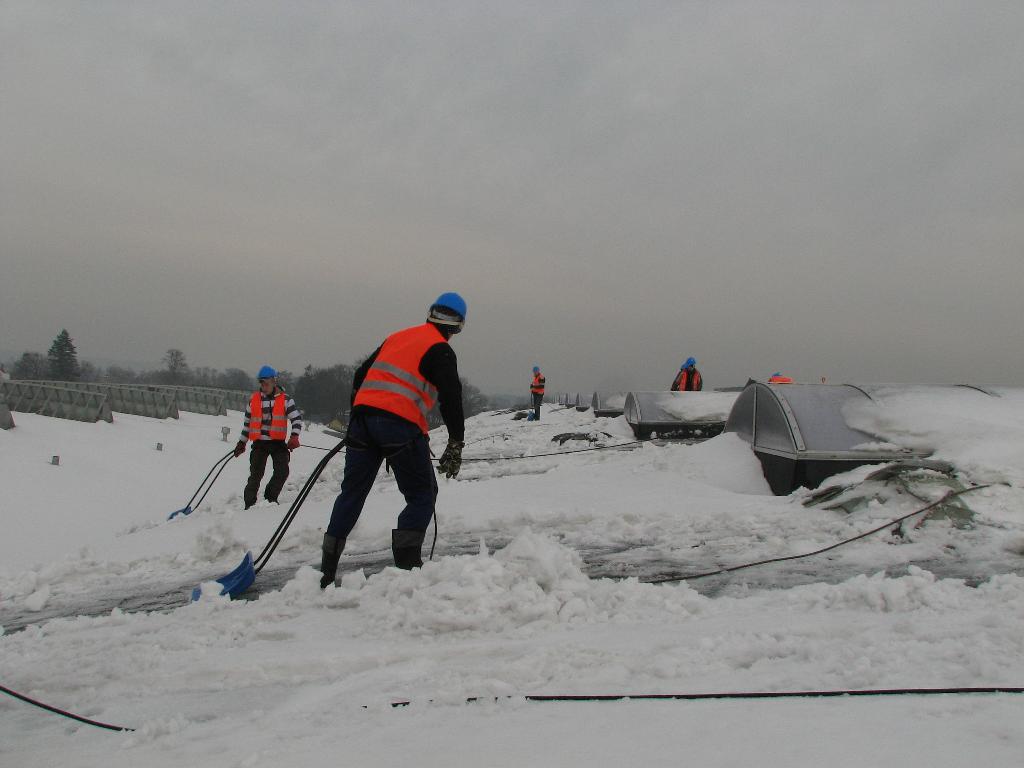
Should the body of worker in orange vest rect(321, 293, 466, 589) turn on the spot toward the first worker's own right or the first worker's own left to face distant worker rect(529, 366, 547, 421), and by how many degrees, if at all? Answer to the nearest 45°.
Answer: approximately 45° to the first worker's own left

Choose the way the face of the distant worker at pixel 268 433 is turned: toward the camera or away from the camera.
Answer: toward the camera

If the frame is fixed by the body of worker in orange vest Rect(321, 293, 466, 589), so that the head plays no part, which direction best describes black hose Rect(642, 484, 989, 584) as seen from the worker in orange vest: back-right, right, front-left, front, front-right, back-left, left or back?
front-right

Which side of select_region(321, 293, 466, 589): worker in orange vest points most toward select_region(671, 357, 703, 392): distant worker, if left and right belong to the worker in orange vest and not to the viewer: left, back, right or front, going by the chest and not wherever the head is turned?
front

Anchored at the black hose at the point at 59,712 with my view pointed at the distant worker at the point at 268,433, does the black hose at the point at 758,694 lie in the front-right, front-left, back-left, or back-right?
back-right

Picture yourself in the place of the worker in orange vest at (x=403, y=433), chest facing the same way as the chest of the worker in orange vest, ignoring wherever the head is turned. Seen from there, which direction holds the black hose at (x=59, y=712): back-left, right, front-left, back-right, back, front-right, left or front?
back

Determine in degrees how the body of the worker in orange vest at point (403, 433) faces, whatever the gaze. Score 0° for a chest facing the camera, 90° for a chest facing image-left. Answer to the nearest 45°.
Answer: approximately 225°

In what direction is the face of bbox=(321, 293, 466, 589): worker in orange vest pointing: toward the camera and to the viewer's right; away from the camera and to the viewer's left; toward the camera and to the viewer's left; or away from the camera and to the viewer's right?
away from the camera and to the viewer's right

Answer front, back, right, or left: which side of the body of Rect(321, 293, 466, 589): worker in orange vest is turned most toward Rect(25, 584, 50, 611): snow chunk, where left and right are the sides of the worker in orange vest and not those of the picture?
left

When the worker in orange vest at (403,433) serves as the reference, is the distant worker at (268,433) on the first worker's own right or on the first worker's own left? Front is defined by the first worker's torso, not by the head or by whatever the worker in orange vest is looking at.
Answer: on the first worker's own left

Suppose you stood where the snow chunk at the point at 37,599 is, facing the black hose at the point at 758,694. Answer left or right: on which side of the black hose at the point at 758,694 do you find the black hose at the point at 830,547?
left

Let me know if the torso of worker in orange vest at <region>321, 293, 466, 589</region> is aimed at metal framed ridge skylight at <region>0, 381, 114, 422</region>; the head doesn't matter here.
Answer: no

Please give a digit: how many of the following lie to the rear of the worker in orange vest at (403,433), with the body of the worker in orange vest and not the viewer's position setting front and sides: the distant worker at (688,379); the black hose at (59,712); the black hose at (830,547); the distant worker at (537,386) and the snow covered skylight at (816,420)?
1

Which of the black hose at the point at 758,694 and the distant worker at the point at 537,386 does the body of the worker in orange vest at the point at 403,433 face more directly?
the distant worker

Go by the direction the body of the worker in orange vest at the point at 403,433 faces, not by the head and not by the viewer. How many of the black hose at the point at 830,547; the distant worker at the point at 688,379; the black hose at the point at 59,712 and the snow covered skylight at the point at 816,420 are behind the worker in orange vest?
1

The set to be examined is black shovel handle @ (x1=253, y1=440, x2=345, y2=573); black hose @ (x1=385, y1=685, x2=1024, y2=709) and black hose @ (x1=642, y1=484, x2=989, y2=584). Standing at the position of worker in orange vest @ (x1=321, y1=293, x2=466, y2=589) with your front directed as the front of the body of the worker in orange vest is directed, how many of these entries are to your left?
1

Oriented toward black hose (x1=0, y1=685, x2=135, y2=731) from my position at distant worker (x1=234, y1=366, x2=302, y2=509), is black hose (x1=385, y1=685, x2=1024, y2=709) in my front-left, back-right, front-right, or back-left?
front-left

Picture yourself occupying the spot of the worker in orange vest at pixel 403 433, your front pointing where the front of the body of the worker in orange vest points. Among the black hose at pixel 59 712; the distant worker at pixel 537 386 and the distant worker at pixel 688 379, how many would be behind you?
1

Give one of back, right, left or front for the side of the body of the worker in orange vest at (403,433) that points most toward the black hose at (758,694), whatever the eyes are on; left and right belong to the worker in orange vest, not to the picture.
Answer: right
